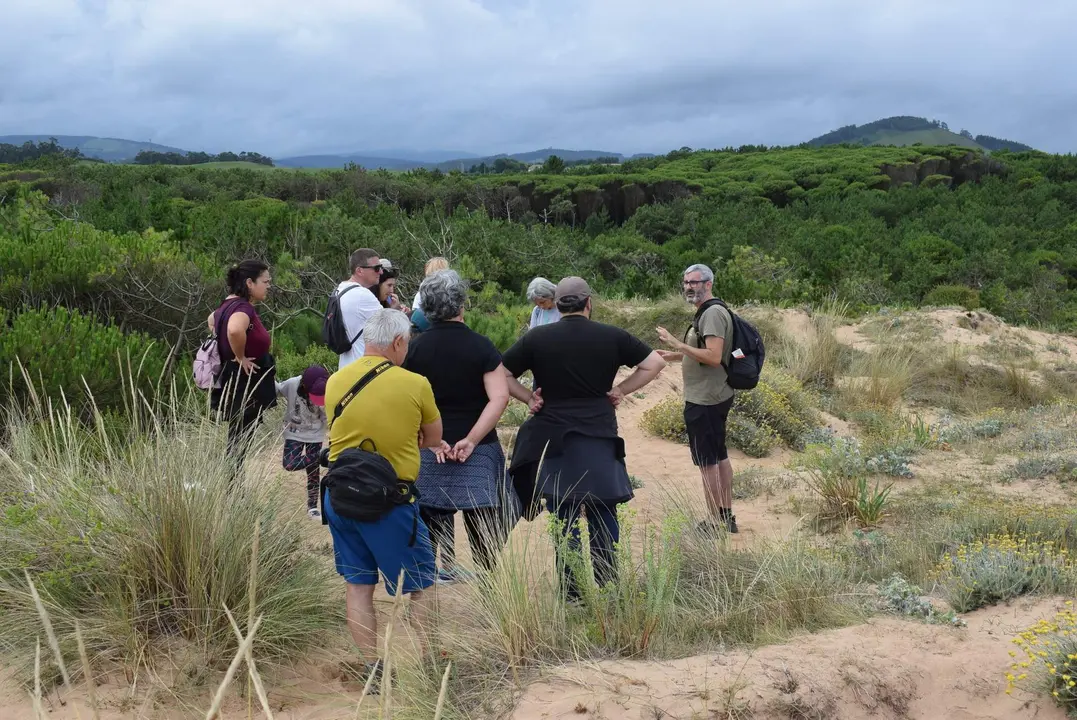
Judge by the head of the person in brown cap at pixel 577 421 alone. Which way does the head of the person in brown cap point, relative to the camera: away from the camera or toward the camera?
away from the camera

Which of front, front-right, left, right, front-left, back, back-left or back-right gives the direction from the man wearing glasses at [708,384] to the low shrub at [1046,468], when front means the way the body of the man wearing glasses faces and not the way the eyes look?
back-right

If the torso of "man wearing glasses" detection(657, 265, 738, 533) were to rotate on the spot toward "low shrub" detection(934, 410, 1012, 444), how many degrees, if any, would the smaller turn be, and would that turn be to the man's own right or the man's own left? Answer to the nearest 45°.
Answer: approximately 135° to the man's own right

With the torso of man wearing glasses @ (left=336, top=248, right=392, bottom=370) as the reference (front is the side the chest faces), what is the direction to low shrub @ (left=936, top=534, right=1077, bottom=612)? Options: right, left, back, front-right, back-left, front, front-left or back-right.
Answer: front-right

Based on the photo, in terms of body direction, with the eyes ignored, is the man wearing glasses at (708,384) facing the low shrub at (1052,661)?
no

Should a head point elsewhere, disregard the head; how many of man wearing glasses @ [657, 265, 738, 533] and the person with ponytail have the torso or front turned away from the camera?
0

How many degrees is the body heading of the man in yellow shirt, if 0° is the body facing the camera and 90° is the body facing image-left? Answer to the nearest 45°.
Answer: approximately 225°

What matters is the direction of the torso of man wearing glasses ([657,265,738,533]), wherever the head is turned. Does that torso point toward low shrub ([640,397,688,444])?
no

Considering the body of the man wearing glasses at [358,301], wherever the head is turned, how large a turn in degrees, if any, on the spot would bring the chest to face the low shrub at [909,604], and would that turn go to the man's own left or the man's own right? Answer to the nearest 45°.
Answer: approximately 45° to the man's own right

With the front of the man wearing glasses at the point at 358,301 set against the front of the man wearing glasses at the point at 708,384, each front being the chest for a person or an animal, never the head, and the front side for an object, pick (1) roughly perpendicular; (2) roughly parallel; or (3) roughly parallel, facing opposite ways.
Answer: roughly parallel, facing opposite ways

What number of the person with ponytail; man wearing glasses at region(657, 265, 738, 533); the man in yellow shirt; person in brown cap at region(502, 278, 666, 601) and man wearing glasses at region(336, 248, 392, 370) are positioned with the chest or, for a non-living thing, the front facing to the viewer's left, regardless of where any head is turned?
1

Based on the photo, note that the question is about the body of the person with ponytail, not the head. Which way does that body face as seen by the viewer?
to the viewer's right

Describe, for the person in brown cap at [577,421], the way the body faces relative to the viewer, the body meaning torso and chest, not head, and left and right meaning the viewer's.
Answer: facing away from the viewer

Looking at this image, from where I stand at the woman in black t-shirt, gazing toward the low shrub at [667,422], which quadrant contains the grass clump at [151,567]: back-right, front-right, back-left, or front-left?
back-left

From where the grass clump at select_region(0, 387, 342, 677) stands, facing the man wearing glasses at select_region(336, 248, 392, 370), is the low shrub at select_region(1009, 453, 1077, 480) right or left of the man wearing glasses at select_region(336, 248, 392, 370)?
right

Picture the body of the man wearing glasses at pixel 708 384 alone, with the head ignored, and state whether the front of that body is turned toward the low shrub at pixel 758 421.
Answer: no

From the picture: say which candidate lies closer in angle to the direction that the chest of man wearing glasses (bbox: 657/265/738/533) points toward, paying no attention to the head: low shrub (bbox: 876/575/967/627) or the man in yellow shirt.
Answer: the man in yellow shirt

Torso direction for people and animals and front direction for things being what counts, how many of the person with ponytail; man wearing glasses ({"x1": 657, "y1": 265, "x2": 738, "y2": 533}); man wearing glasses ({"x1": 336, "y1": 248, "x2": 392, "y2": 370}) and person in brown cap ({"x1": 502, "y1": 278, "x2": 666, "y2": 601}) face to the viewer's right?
2

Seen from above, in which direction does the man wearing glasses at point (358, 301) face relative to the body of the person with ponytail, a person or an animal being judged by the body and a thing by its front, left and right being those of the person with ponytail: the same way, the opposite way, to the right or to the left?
the same way

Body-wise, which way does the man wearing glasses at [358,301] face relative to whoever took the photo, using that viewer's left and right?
facing to the right of the viewer
